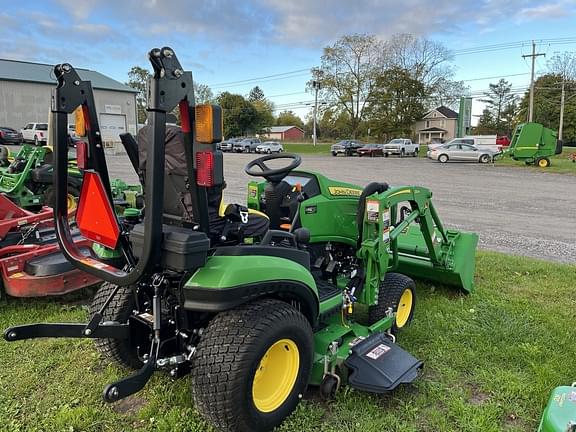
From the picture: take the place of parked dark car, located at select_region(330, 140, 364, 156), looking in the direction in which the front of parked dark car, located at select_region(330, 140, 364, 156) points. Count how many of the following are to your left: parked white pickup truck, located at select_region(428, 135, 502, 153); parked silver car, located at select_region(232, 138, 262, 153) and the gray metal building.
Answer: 1

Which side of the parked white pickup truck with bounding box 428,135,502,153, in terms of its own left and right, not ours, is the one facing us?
left

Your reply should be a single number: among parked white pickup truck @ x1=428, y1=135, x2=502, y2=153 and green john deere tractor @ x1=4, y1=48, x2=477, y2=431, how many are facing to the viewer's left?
1

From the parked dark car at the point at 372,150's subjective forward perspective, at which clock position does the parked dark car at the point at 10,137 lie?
the parked dark car at the point at 10,137 is roughly at 1 o'clock from the parked dark car at the point at 372,150.

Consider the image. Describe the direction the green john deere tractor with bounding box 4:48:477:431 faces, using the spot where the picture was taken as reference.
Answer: facing away from the viewer and to the right of the viewer

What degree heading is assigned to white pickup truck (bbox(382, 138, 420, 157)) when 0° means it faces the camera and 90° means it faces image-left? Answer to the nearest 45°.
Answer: approximately 45°

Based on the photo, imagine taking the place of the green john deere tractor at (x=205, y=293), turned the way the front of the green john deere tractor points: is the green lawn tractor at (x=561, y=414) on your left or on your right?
on your right

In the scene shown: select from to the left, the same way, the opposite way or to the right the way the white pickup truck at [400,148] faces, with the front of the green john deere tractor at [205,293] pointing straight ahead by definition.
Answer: the opposite way

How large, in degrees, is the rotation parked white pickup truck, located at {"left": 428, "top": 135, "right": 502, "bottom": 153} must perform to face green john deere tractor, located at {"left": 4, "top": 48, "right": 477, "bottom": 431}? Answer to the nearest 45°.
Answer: approximately 90° to its left

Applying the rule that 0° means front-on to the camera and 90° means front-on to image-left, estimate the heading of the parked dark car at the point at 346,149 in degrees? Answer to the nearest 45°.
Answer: approximately 45°

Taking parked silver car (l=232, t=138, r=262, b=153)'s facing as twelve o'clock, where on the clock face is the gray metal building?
The gray metal building is roughly at 2 o'clock from the parked silver car.

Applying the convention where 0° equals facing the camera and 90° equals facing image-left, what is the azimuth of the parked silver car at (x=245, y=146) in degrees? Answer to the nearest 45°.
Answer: approximately 45°

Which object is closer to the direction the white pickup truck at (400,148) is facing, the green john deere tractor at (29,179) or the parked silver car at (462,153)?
the green john deere tractor
